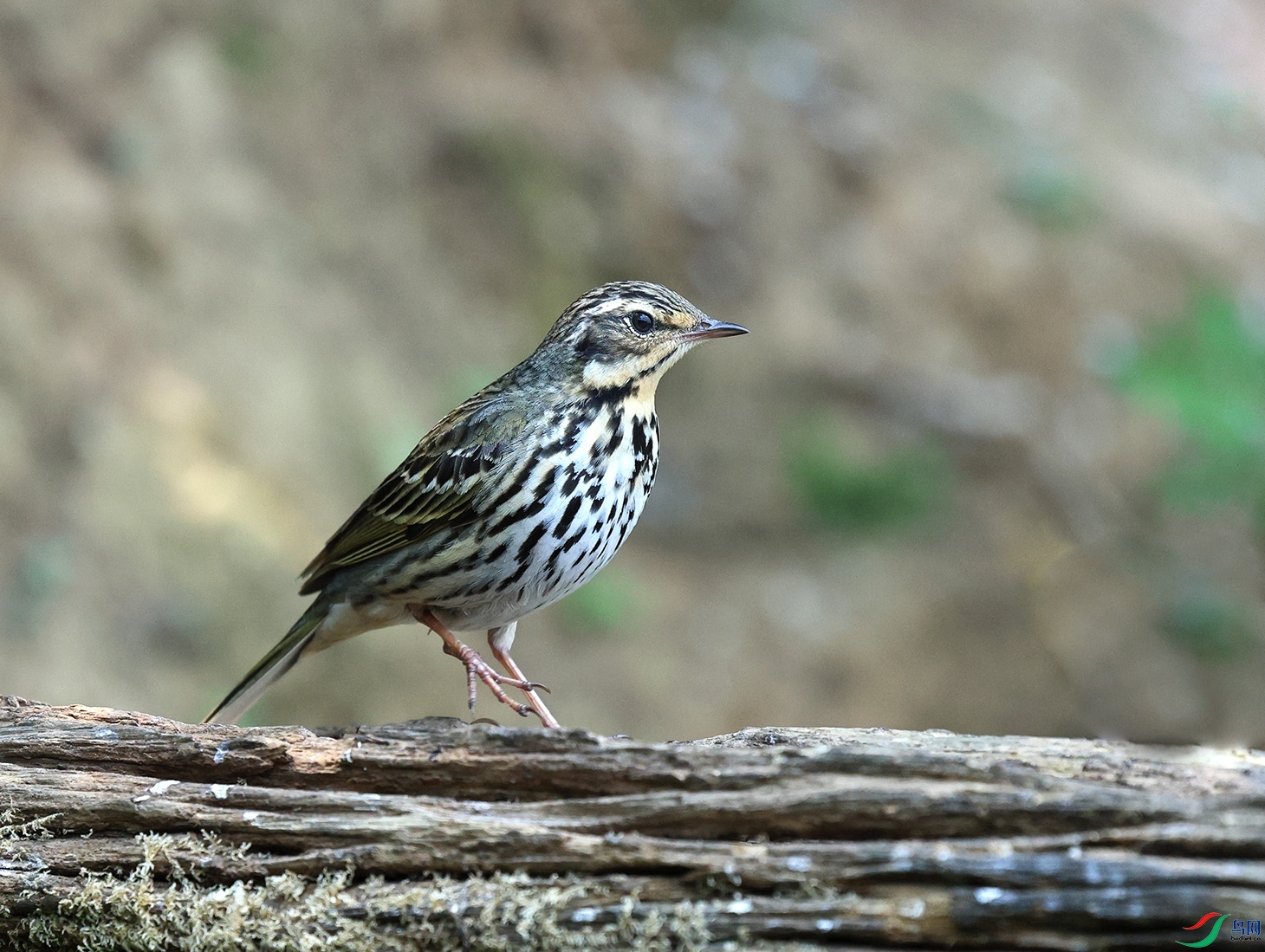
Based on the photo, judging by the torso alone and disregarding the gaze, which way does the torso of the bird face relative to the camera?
to the viewer's right
